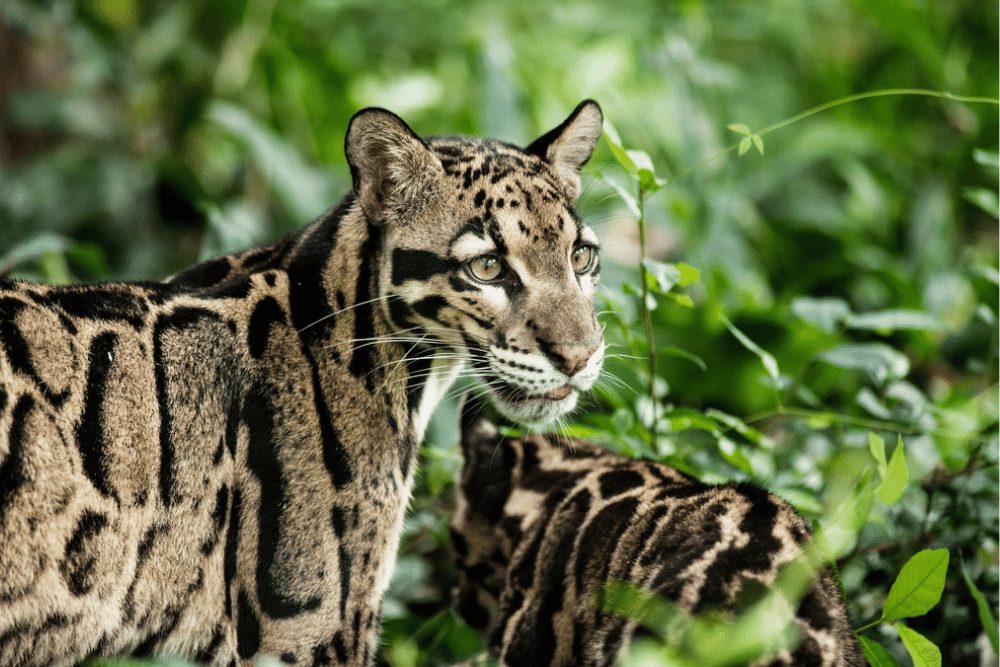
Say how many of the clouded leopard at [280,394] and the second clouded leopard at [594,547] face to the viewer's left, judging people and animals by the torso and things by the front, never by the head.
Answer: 1

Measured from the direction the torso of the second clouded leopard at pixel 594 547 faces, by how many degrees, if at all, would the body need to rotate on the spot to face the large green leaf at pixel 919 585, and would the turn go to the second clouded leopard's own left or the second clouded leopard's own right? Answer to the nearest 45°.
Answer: approximately 135° to the second clouded leopard's own left

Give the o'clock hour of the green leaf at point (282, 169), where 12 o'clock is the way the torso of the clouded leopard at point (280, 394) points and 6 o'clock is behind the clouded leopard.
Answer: The green leaf is roughly at 9 o'clock from the clouded leopard.

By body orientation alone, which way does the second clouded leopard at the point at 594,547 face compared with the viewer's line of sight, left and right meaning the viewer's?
facing to the left of the viewer

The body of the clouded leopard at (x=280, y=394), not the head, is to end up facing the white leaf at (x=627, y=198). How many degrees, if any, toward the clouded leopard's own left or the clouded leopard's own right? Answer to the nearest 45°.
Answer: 0° — it already faces it

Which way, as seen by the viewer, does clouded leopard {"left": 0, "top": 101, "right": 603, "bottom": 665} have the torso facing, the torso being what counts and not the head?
to the viewer's right

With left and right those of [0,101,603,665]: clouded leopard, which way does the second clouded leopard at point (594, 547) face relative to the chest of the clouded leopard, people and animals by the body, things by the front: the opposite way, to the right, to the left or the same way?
the opposite way
